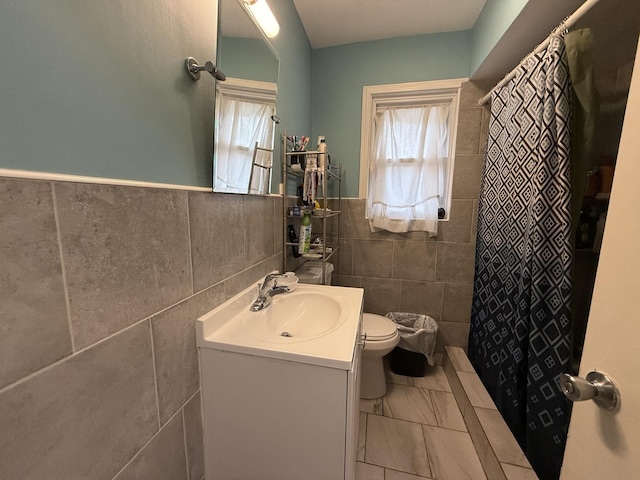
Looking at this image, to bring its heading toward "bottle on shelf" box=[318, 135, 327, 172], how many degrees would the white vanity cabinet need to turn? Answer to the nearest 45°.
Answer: approximately 90° to its left

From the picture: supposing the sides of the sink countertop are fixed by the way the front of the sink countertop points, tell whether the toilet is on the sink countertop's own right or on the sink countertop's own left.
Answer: on the sink countertop's own left

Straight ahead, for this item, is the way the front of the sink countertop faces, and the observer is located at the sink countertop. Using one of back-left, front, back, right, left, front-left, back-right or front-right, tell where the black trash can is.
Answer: front-left

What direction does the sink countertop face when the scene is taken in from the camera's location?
facing to the right of the viewer

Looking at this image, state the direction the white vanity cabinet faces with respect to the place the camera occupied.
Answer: facing to the right of the viewer

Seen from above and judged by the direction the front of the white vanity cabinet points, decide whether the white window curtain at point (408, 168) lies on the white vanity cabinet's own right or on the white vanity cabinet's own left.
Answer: on the white vanity cabinet's own left

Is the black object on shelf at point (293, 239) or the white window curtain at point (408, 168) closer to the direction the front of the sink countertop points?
the white window curtain

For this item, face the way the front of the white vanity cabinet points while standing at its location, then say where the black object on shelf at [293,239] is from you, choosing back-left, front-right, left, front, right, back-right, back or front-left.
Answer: left

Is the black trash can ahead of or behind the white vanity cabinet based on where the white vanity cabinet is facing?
ahead

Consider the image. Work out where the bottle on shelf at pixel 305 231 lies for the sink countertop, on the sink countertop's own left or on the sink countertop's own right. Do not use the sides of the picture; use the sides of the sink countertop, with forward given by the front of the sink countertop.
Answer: on the sink countertop's own left
